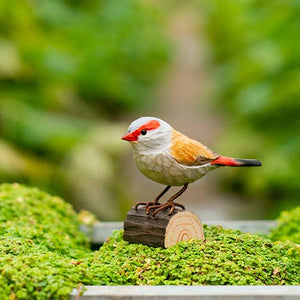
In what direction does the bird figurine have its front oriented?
to the viewer's left
